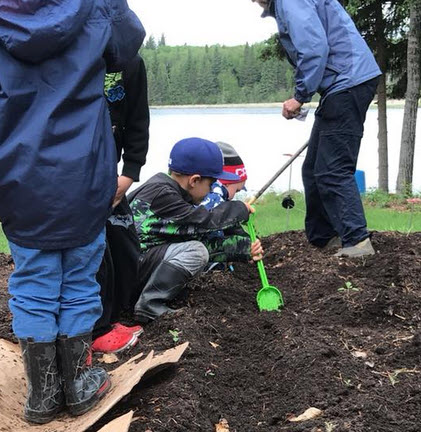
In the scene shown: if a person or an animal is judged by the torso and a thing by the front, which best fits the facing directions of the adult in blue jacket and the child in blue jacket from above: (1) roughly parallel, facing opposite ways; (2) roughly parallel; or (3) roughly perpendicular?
roughly perpendicular

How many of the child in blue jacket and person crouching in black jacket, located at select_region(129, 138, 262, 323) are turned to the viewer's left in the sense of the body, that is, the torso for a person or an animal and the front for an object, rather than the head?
0

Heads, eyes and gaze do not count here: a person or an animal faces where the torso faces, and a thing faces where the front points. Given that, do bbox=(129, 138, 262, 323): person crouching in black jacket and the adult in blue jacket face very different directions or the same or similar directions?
very different directions

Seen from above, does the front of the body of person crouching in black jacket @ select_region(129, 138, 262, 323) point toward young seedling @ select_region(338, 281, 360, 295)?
yes

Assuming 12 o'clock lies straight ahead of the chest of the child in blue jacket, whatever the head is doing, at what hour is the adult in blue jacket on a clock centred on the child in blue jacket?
The adult in blue jacket is roughly at 12 o'clock from the child in blue jacket.

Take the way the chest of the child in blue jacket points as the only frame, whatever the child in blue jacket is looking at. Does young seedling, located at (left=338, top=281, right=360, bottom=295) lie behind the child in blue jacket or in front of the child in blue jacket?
in front

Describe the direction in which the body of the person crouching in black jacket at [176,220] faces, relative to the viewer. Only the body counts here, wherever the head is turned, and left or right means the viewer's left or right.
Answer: facing to the right of the viewer

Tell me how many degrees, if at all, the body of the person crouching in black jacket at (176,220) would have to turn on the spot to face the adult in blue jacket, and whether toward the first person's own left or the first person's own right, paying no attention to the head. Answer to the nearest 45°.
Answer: approximately 45° to the first person's own left

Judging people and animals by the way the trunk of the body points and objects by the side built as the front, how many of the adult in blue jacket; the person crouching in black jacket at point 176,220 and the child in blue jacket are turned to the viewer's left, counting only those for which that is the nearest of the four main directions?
1

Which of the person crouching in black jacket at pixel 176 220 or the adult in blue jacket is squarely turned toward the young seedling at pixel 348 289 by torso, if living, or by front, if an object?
the person crouching in black jacket

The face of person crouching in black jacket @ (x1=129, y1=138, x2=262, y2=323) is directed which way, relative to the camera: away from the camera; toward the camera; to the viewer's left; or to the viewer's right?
to the viewer's right

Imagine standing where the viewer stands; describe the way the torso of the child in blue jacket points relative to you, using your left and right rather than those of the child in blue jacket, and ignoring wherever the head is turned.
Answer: facing away from the viewer and to the right of the viewer

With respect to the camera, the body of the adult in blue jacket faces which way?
to the viewer's left

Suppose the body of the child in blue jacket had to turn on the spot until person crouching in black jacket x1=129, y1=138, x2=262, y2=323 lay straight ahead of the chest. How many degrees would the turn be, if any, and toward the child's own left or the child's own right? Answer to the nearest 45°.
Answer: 0° — they already face them

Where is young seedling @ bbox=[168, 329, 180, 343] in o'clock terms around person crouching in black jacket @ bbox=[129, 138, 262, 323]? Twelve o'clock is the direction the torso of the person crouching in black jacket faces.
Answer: The young seedling is roughly at 3 o'clock from the person crouching in black jacket.
